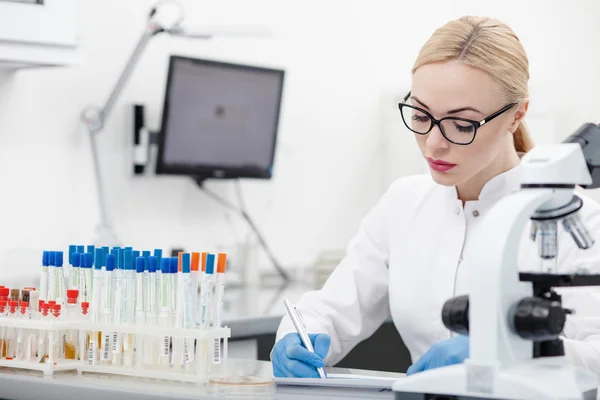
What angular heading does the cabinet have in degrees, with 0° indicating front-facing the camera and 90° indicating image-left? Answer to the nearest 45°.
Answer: approximately 0°

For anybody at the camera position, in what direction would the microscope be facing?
facing away from the viewer and to the right of the viewer

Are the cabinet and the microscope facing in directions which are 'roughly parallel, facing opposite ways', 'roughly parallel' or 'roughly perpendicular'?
roughly perpendicular

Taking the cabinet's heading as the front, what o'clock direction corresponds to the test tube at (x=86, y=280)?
The test tube is roughly at 12 o'clock from the cabinet.

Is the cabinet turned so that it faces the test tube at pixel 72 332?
yes

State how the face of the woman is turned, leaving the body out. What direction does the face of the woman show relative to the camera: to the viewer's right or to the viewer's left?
to the viewer's left

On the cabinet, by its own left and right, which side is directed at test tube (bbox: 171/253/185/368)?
front

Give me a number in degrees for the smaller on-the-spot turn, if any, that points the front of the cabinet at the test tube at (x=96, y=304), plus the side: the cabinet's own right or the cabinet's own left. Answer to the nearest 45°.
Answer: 0° — it already faces it

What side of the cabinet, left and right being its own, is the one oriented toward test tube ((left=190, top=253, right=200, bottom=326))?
front

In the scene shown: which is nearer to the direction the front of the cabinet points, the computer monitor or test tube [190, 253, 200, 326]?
the test tube

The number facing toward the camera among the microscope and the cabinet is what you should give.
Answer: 1
